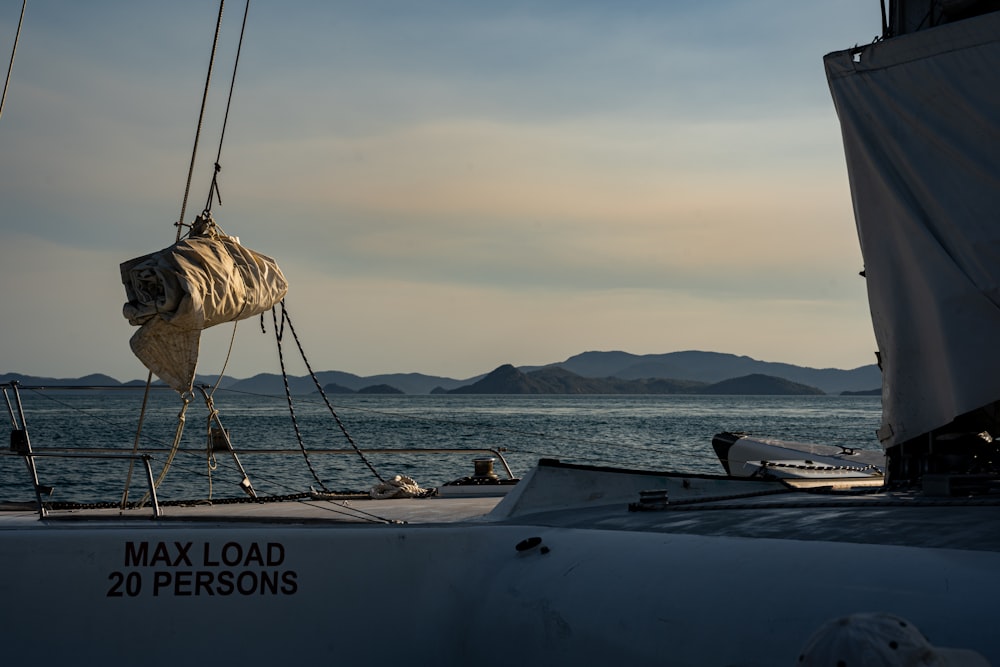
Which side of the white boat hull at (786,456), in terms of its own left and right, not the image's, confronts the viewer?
left
